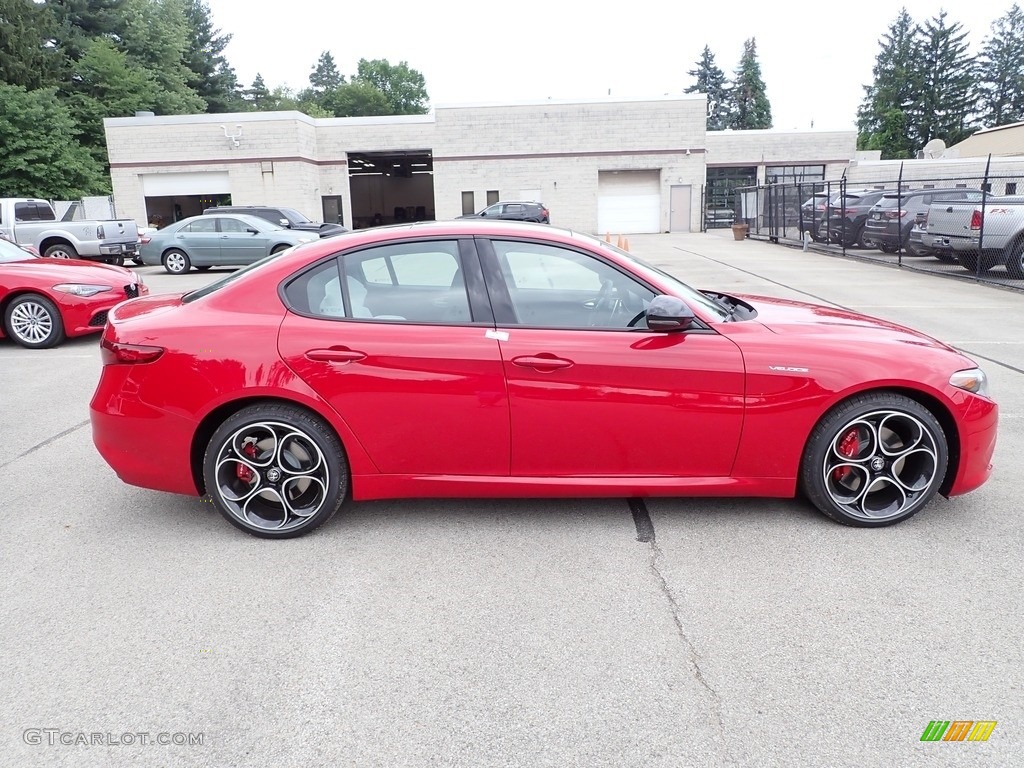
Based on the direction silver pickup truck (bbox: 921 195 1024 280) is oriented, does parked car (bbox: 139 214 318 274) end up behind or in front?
behind

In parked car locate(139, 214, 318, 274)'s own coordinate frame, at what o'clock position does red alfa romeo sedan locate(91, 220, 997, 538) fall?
The red alfa romeo sedan is roughly at 3 o'clock from the parked car.

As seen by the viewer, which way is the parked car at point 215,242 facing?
to the viewer's right

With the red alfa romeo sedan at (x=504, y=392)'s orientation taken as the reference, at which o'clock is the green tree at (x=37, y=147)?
The green tree is roughly at 8 o'clock from the red alfa romeo sedan.

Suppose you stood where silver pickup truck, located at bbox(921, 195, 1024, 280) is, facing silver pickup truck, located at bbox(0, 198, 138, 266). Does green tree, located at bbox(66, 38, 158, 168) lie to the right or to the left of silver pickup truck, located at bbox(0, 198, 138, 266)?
right

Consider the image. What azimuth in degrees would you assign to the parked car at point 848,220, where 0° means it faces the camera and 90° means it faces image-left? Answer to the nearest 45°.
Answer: approximately 225°

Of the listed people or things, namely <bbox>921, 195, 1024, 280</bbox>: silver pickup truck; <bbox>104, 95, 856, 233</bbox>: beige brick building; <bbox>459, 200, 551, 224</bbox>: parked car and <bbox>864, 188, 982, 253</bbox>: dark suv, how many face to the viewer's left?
1

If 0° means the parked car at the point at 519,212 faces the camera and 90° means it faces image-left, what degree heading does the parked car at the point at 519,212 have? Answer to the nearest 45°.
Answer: approximately 90°

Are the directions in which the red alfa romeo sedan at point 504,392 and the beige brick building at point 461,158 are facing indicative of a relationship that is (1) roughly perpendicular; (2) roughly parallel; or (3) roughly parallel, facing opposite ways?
roughly perpendicular

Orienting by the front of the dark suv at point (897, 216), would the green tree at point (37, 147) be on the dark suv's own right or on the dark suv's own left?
on the dark suv's own left
